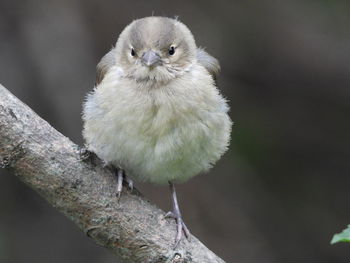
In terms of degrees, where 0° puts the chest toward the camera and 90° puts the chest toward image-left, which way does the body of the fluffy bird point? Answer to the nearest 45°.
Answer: approximately 0°
